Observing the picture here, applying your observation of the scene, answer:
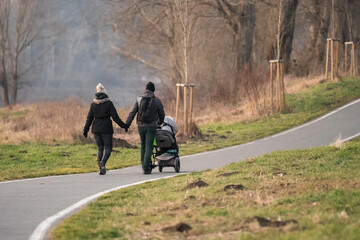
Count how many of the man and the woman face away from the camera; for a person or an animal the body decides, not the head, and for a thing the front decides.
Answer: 2

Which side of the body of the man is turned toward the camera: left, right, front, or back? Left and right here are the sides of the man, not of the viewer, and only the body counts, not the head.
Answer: back

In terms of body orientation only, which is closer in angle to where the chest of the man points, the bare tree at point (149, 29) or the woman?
the bare tree

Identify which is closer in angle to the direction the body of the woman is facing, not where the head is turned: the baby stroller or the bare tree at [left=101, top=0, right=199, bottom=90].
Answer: the bare tree

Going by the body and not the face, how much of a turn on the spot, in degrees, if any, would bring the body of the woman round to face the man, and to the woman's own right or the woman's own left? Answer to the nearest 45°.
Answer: approximately 90° to the woman's own right

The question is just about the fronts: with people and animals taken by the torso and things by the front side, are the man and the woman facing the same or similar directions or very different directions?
same or similar directions

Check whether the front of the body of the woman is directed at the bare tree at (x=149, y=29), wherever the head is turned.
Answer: yes

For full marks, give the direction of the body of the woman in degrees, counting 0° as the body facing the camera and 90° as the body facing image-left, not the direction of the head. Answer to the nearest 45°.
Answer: approximately 180°

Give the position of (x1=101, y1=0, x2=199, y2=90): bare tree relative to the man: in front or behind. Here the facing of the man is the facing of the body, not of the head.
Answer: in front

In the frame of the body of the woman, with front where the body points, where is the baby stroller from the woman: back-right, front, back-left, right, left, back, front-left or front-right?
right

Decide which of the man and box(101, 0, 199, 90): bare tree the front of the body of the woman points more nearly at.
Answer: the bare tree
